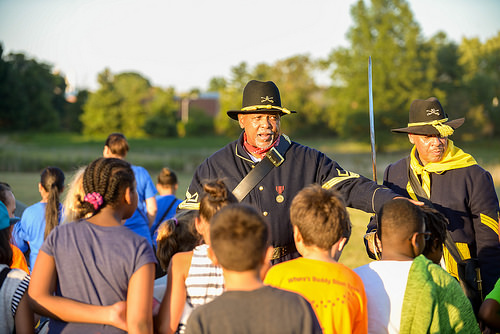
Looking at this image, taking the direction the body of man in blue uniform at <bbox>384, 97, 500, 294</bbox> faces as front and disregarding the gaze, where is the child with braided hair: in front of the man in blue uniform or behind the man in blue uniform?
in front

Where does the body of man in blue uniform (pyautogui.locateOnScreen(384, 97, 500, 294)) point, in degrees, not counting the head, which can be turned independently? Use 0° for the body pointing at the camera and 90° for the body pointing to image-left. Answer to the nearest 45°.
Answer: approximately 45°

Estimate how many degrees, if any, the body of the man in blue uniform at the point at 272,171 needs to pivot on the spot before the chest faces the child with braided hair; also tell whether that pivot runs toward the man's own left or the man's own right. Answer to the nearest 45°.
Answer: approximately 45° to the man's own right

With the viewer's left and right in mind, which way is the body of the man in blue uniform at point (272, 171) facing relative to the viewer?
facing the viewer

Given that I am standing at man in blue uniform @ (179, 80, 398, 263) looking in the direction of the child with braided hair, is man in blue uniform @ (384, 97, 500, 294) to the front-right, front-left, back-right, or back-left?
back-left

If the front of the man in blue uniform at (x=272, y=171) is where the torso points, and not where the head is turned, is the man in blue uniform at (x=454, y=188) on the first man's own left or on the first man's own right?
on the first man's own left

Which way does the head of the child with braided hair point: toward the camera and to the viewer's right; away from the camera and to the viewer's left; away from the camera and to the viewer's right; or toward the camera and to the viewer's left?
away from the camera and to the viewer's right

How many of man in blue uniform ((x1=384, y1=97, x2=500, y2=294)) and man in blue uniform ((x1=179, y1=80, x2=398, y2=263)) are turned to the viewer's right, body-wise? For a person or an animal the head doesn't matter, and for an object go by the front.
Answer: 0

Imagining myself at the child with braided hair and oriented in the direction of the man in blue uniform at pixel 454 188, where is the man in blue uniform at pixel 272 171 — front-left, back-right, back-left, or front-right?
front-left

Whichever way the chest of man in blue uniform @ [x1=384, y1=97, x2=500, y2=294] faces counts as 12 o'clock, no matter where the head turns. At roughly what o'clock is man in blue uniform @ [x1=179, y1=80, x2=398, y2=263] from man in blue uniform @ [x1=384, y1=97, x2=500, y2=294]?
man in blue uniform @ [x1=179, y1=80, x2=398, y2=263] is roughly at 1 o'clock from man in blue uniform @ [x1=384, y1=97, x2=500, y2=294].
